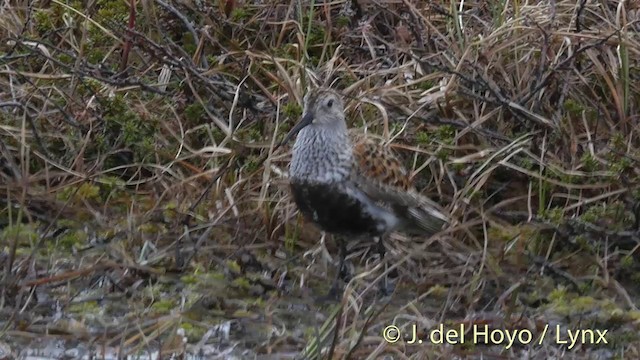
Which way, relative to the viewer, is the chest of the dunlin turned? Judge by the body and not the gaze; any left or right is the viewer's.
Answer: facing the viewer and to the left of the viewer
